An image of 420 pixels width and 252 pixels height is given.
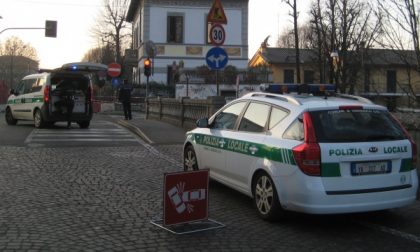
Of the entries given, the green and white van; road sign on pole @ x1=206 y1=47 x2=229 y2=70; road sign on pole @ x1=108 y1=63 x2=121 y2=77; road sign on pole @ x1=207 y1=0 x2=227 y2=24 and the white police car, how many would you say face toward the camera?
3

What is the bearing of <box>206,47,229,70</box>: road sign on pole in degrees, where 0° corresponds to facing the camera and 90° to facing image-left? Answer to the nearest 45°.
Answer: approximately 0°

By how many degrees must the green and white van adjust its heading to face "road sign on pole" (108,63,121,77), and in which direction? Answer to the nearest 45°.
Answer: approximately 45° to its right

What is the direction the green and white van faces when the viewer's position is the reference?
facing away from the viewer and to the left of the viewer

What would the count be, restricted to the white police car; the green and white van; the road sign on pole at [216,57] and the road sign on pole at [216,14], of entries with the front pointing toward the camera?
2

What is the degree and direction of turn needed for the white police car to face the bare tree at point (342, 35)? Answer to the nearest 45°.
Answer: approximately 45° to its right

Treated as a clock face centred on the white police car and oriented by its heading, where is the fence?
The fence is roughly at 1 o'clock from the white police car.

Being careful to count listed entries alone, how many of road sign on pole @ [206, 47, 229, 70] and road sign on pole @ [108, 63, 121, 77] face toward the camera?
2

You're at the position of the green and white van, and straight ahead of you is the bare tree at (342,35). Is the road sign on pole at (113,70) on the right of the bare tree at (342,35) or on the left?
left

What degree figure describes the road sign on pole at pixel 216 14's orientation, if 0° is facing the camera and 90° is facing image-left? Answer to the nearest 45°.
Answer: approximately 0°
